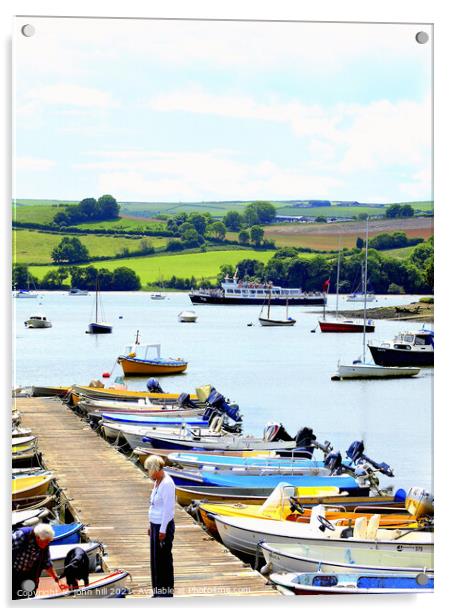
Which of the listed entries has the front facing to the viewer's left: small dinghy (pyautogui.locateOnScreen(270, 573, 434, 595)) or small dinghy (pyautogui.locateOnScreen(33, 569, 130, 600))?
small dinghy (pyautogui.locateOnScreen(270, 573, 434, 595))

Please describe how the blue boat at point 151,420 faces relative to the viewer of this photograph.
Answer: facing to the left of the viewer

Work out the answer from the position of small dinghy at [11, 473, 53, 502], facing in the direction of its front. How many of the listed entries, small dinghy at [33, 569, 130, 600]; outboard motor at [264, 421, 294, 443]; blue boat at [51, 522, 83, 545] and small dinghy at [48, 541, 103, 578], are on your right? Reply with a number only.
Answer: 3

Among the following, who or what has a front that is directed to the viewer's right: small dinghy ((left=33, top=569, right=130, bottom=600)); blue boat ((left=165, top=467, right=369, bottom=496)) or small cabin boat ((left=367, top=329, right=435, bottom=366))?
the small dinghy

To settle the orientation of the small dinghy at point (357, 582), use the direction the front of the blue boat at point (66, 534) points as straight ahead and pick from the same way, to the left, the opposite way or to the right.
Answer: the opposite way

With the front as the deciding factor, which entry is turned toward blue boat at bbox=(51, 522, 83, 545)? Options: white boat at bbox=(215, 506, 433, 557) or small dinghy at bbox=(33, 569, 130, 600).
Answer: the white boat

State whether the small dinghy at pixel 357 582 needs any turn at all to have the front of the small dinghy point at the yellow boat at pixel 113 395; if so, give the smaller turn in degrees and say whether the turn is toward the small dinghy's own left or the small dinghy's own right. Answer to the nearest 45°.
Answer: approximately 90° to the small dinghy's own right

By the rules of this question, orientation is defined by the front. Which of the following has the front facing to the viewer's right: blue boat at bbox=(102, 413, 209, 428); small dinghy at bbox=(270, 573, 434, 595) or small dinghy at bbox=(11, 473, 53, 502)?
small dinghy at bbox=(11, 473, 53, 502)

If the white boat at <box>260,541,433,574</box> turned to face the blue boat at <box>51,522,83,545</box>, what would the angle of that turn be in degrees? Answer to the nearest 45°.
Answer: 0° — it already faces it

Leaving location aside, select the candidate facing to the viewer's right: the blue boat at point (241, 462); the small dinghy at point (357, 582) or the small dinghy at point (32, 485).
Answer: the small dinghy at point (32, 485)

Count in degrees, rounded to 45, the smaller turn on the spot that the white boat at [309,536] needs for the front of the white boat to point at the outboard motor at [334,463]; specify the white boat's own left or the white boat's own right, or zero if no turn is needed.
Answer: approximately 90° to the white boat's own right

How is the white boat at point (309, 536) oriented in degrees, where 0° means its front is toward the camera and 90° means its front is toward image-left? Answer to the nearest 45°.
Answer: approximately 90°
